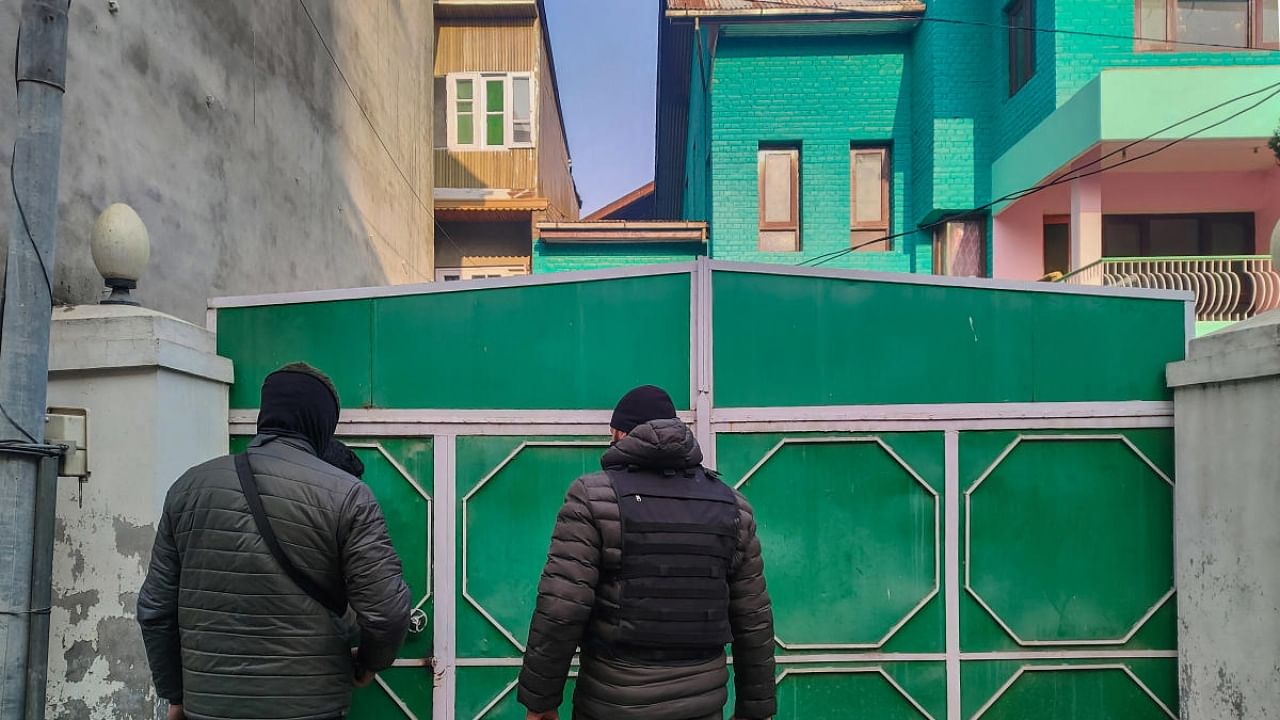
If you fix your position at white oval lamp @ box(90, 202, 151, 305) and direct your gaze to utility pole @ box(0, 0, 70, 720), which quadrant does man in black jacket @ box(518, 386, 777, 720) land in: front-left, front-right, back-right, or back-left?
front-left

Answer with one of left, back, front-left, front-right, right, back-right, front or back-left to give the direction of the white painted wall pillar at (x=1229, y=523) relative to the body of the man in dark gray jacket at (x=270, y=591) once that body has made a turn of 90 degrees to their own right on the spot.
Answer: front

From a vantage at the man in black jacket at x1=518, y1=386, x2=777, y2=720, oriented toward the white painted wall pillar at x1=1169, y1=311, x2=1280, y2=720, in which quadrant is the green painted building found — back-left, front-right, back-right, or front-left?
front-left

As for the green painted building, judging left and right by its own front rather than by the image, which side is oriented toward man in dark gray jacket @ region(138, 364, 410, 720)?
front

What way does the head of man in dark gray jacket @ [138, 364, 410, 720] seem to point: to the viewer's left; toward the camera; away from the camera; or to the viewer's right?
away from the camera

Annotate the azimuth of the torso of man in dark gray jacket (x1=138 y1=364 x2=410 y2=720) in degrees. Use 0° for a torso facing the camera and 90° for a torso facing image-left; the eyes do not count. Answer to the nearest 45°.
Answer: approximately 180°

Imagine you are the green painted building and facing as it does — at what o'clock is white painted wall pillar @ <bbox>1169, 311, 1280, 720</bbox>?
The white painted wall pillar is roughly at 12 o'clock from the green painted building.

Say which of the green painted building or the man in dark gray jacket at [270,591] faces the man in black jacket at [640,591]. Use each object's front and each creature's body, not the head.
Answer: the green painted building

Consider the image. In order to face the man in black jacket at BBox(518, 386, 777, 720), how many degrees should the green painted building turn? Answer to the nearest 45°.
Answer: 0° — it already faces them

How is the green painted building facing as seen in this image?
toward the camera

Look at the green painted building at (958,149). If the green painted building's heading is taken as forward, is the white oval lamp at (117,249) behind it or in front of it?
in front

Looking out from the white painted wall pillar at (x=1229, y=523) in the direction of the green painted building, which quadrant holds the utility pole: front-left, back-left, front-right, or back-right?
back-left

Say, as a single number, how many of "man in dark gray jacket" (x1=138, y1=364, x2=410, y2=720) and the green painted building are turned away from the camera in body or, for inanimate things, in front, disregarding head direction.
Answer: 1

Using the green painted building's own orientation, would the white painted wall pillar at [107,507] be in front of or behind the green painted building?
in front
